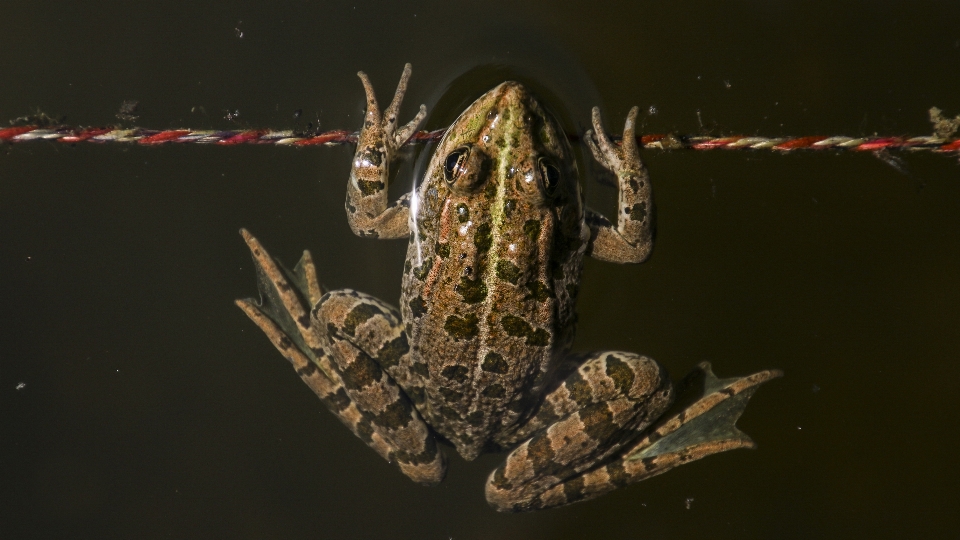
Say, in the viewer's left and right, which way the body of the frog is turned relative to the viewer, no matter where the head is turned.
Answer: facing away from the viewer
